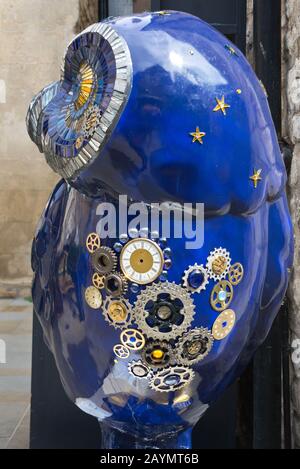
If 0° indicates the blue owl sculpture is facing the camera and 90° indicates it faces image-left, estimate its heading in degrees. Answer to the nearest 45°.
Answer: approximately 45°
